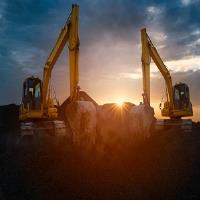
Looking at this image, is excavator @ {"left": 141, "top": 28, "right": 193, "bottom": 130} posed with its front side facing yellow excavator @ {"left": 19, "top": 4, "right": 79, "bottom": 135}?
yes

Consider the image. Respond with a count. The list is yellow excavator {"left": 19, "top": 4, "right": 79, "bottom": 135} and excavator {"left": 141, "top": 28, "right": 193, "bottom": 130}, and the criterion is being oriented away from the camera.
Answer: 0

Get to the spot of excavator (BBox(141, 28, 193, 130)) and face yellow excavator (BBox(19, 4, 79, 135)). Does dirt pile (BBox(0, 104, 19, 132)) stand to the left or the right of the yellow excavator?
right

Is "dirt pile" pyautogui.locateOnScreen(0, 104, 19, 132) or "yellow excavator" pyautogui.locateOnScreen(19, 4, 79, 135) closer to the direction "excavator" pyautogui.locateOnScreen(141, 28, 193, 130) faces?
the yellow excavator

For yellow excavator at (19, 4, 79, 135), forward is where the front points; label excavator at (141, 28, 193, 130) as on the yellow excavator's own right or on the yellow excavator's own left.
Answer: on the yellow excavator's own left

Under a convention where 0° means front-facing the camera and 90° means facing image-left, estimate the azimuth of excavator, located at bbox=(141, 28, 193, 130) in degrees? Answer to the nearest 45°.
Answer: approximately 45°

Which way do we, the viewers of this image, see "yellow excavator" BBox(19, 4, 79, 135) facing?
facing the viewer and to the right of the viewer

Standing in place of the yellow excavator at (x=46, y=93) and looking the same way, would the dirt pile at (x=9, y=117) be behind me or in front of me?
behind
